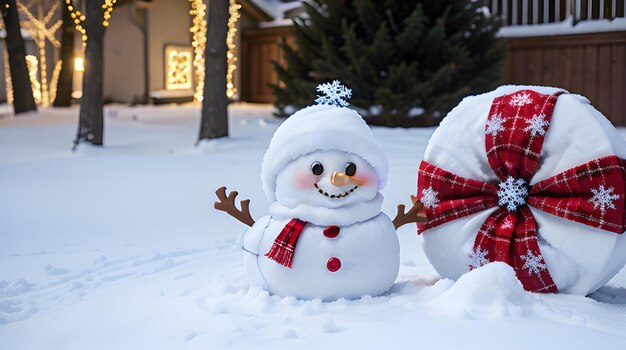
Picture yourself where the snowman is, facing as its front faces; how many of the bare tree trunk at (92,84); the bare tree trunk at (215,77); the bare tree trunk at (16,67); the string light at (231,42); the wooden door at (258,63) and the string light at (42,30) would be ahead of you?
0

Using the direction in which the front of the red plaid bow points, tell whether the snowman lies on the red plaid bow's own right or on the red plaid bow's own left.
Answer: on the red plaid bow's own right

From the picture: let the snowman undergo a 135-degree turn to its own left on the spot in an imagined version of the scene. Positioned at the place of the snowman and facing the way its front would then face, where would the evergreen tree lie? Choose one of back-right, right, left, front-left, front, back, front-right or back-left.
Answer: front-left

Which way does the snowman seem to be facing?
toward the camera

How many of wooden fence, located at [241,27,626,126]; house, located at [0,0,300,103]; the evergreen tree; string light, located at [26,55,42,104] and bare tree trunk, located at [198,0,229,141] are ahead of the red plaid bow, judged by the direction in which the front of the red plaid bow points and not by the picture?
0

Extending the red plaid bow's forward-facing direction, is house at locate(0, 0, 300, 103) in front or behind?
behind

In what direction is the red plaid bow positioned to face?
toward the camera

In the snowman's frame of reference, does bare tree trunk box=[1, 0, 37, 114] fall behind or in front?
behind

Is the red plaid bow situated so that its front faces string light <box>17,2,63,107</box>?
no

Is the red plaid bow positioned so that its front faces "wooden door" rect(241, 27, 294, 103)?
no

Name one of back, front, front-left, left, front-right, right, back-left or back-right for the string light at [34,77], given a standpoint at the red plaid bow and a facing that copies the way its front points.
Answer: back-right

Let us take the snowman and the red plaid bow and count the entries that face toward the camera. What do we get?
2

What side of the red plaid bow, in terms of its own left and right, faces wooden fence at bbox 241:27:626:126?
back

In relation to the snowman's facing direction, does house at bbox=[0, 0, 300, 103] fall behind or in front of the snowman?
behind

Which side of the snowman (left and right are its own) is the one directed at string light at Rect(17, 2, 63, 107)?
back

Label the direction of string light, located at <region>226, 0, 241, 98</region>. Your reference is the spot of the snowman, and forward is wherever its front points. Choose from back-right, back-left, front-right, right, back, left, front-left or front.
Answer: back

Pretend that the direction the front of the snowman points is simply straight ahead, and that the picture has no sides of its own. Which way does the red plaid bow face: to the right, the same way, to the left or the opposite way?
the same way

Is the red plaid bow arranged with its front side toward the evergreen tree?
no
